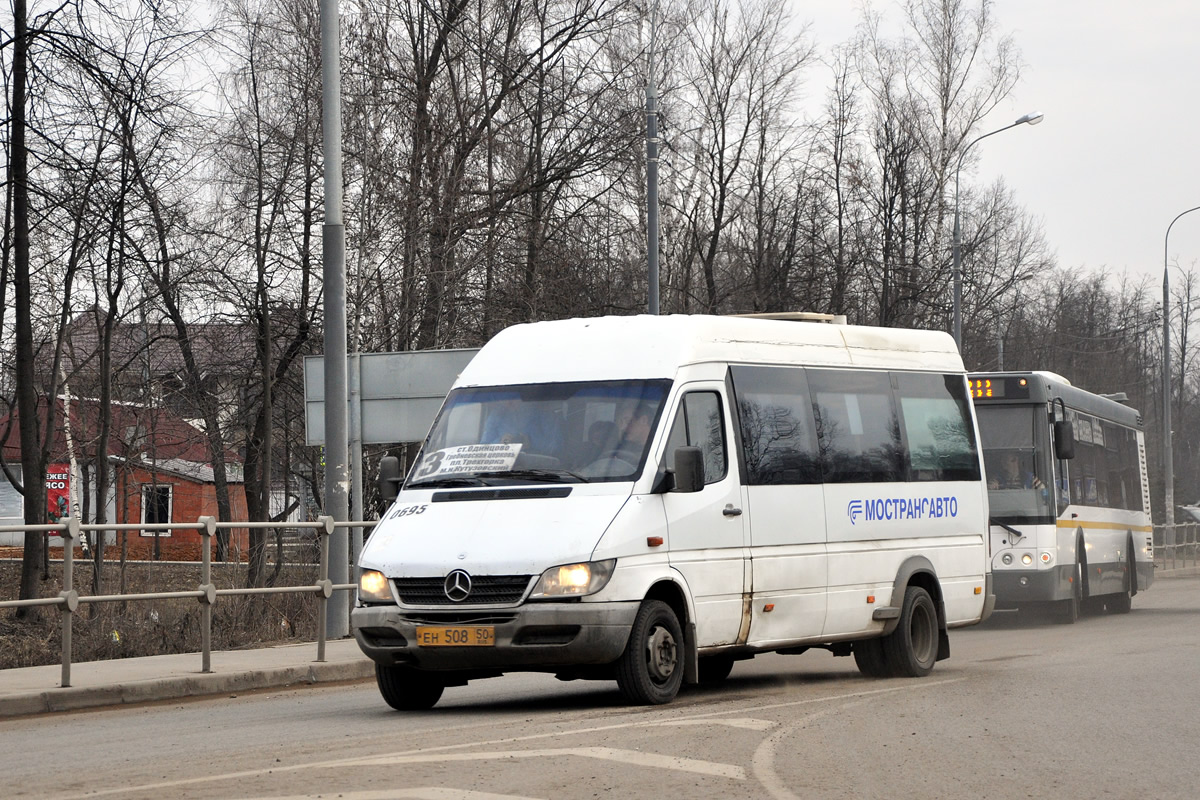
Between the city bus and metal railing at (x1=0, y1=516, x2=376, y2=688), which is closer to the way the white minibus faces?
the metal railing

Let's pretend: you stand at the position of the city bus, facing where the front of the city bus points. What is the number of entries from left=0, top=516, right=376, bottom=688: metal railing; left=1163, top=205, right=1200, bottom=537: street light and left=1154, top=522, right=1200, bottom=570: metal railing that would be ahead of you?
1

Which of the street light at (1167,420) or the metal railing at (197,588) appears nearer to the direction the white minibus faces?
the metal railing

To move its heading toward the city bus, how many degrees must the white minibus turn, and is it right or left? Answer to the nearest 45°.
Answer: approximately 180°

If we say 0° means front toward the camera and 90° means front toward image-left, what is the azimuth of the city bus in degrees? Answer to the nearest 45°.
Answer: approximately 45°

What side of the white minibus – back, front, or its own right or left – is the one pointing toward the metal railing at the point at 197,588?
right

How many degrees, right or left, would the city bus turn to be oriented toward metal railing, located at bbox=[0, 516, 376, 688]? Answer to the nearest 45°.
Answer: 0° — it already faces it

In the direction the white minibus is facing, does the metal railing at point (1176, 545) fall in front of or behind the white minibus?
behind

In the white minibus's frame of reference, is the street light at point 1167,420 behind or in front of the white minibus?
behind

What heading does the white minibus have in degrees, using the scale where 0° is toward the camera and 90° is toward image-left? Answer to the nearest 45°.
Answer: approximately 45°

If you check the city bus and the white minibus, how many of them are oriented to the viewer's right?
0
